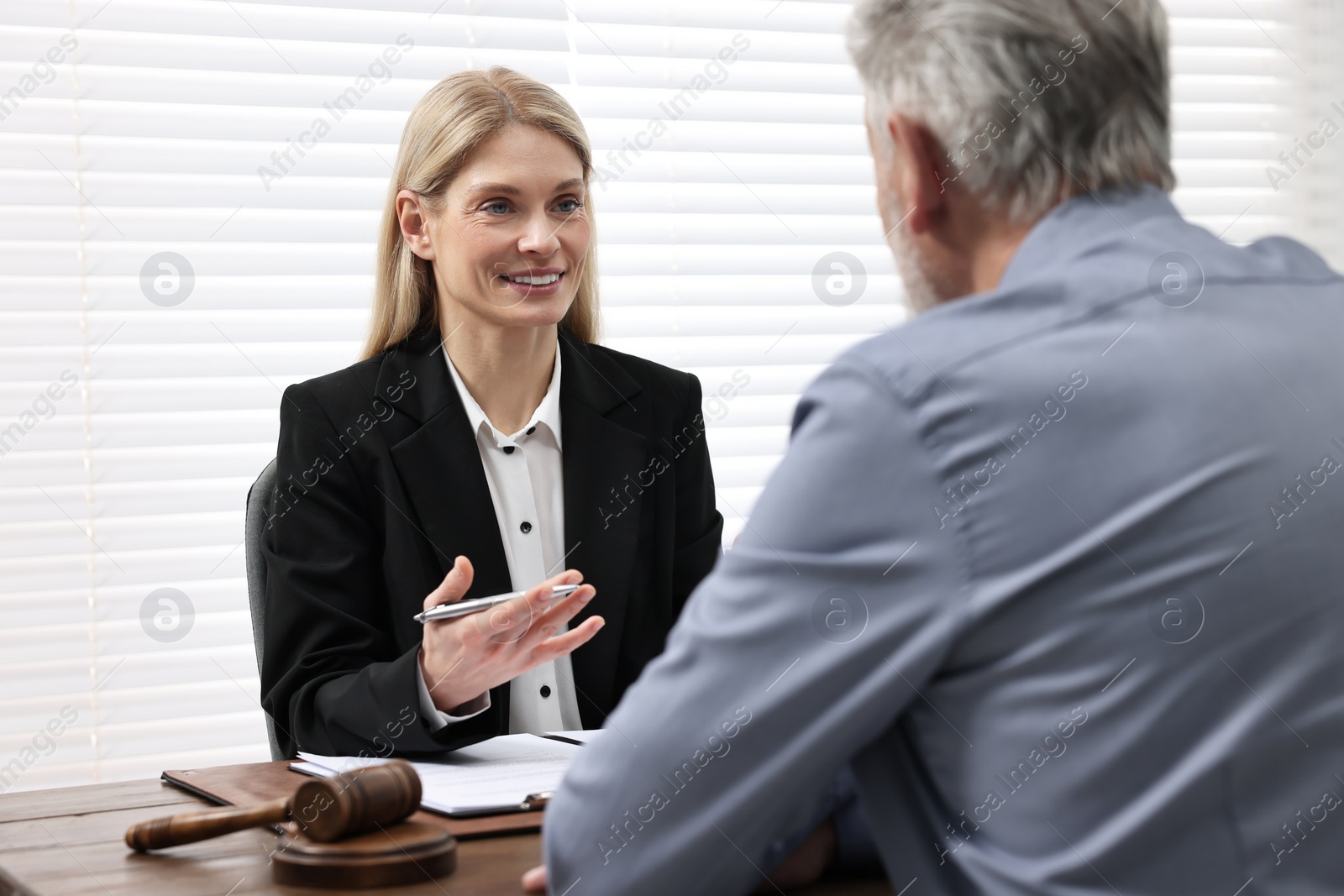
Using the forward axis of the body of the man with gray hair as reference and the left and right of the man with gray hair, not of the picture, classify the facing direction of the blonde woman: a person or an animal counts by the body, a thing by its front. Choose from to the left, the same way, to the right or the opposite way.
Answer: the opposite way

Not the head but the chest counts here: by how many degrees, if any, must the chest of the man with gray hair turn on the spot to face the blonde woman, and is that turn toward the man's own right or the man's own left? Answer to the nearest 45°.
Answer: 0° — they already face them

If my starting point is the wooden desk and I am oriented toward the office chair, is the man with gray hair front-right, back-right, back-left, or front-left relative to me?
back-right

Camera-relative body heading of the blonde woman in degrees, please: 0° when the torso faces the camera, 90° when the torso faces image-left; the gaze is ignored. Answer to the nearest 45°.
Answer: approximately 315°

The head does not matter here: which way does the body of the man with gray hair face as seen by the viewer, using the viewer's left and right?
facing away from the viewer and to the left of the viewer

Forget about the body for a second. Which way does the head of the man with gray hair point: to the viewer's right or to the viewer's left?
to the viewer's left

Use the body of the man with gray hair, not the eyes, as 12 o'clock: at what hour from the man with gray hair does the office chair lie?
The office chair is roughly at 12 o'clock from the man with gray hair.
